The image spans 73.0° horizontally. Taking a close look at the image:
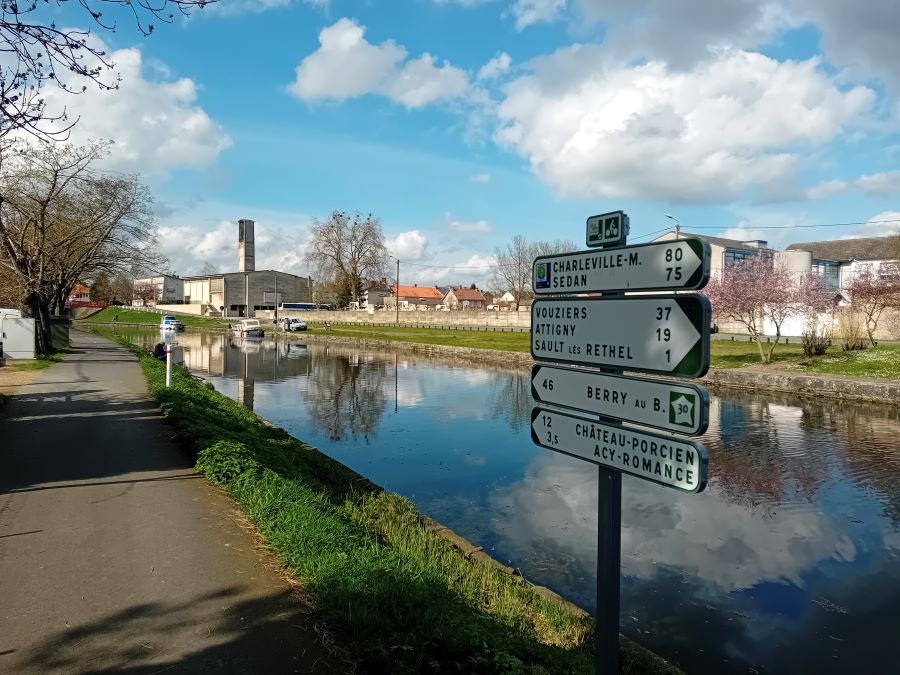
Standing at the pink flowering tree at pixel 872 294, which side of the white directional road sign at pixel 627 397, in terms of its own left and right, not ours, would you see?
back

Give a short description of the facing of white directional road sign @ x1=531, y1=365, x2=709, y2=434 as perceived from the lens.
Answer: facing the viewer and to the left of the viewer
